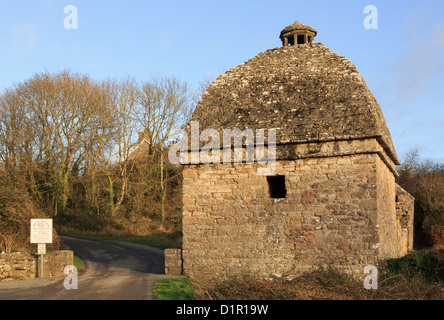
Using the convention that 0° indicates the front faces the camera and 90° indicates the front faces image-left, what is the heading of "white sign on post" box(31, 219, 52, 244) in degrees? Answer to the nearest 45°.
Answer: approximately 0°

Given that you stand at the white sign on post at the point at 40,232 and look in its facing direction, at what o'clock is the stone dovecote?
The stone dovecote is roughly at 10 o'clock from the white sign on post.
